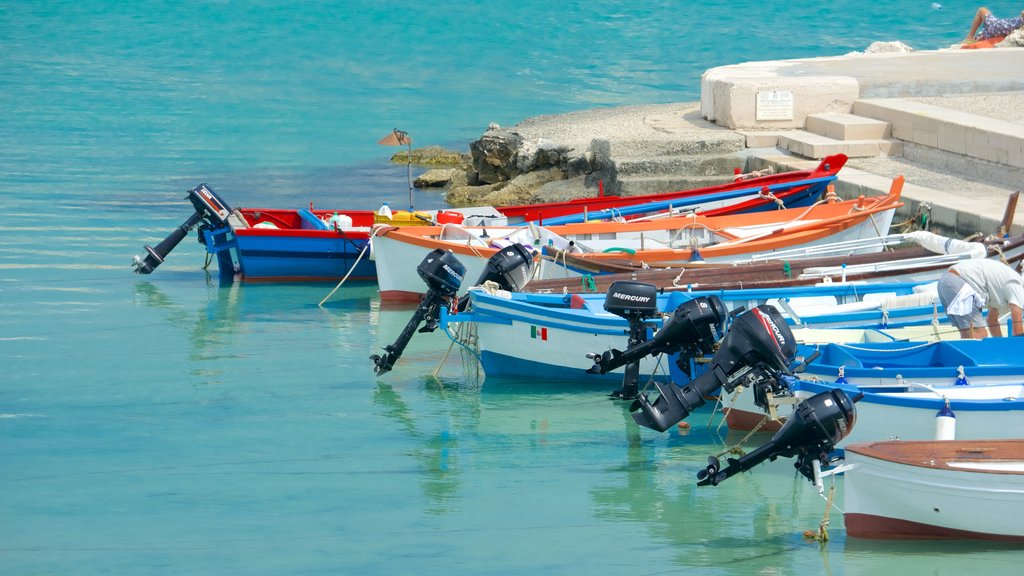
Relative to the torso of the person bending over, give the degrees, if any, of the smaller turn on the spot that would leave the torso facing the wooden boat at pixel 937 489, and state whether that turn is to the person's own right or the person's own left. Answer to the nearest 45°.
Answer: approximately 90° to the person's own right

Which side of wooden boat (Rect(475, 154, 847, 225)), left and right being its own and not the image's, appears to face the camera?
right

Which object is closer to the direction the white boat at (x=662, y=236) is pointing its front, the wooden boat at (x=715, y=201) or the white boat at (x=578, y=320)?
the wooden boat

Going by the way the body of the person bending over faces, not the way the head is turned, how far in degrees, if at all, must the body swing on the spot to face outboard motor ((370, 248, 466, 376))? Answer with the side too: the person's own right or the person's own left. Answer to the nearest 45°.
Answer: approximately 180°

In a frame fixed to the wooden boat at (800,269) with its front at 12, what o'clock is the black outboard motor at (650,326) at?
The black outboard motor is roughly at 4 o'clock from the wooden boat.

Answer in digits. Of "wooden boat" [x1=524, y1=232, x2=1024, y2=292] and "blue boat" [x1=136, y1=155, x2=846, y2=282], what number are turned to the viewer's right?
2

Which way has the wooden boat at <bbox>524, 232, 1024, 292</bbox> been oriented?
to the viewer's right

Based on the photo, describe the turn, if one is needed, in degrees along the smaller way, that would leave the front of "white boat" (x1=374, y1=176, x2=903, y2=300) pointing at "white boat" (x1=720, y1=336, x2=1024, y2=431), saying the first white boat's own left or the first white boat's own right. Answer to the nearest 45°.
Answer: approximately 90° to the first white boat's own right

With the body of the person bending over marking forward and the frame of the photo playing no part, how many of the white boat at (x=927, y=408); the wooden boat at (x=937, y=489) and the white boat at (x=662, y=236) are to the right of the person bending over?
2

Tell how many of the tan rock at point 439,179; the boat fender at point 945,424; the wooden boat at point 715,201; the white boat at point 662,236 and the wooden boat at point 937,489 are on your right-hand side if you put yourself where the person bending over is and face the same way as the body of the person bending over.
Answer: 2

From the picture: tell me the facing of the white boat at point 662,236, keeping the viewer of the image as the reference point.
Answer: facing to the right of the viewer

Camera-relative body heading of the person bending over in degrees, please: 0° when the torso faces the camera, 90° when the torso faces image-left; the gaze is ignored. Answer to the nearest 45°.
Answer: approximately 270°
